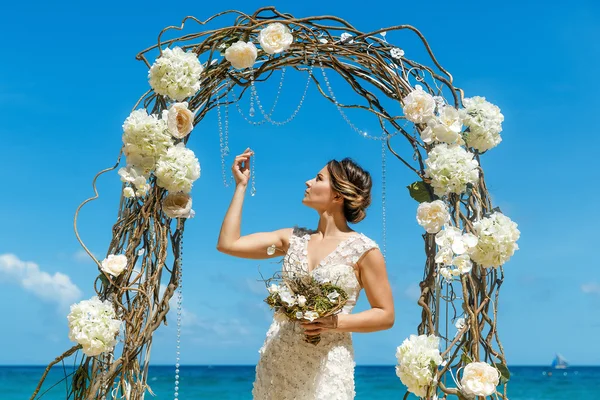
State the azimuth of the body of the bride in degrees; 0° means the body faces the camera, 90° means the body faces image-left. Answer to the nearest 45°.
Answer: approximately 45°

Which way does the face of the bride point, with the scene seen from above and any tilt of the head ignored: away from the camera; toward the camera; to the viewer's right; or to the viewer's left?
to the viewer's left
